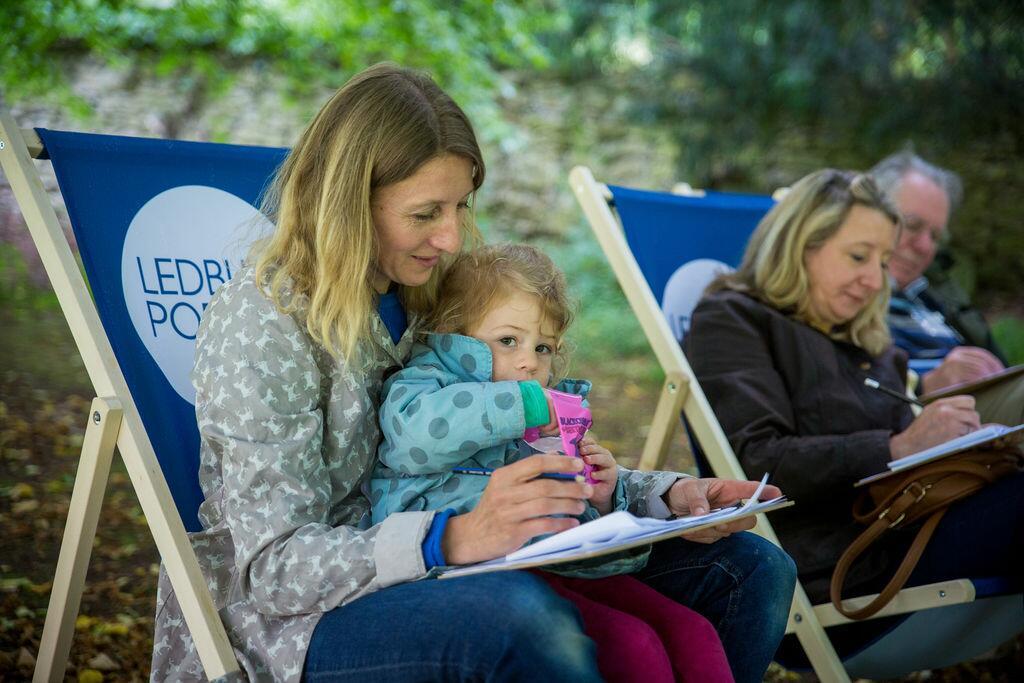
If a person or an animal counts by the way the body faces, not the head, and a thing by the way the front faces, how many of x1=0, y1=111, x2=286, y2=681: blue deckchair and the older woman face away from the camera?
0

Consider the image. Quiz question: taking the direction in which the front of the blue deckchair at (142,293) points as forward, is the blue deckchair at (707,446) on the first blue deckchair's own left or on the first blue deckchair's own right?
on the first blue deckchair's own left

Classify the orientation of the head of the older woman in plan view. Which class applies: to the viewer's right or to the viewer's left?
to the viewer's right

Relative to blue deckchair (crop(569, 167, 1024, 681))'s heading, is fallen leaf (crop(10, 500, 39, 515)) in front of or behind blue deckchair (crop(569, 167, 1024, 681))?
behind

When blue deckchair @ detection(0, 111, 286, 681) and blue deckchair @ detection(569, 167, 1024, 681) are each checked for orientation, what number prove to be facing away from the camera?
0

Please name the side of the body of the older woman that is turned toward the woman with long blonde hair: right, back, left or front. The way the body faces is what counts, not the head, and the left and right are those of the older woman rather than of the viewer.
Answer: right

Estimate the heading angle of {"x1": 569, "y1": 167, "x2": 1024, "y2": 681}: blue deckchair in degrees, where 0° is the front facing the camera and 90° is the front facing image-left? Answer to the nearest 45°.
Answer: approximately 315°

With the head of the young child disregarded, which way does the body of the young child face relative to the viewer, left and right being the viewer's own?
facing the viewer and to the right of the viewer

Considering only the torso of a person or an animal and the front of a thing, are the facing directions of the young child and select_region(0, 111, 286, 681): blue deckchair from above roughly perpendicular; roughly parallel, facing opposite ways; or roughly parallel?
roughly parallel

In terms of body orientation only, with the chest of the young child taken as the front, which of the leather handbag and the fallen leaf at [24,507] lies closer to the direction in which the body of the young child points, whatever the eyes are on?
the leather handbag
